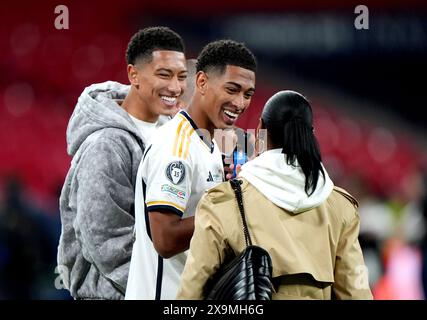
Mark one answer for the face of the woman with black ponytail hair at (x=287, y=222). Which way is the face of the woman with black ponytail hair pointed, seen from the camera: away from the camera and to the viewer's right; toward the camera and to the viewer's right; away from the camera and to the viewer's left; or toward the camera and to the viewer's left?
away from the camera and to the viewer's left

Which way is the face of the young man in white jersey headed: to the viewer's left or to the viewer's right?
to the viewer's right

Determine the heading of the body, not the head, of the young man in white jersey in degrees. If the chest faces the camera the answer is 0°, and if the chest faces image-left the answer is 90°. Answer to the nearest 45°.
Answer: approximately 270°

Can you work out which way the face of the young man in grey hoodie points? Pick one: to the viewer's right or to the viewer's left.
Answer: to the viewer's right
